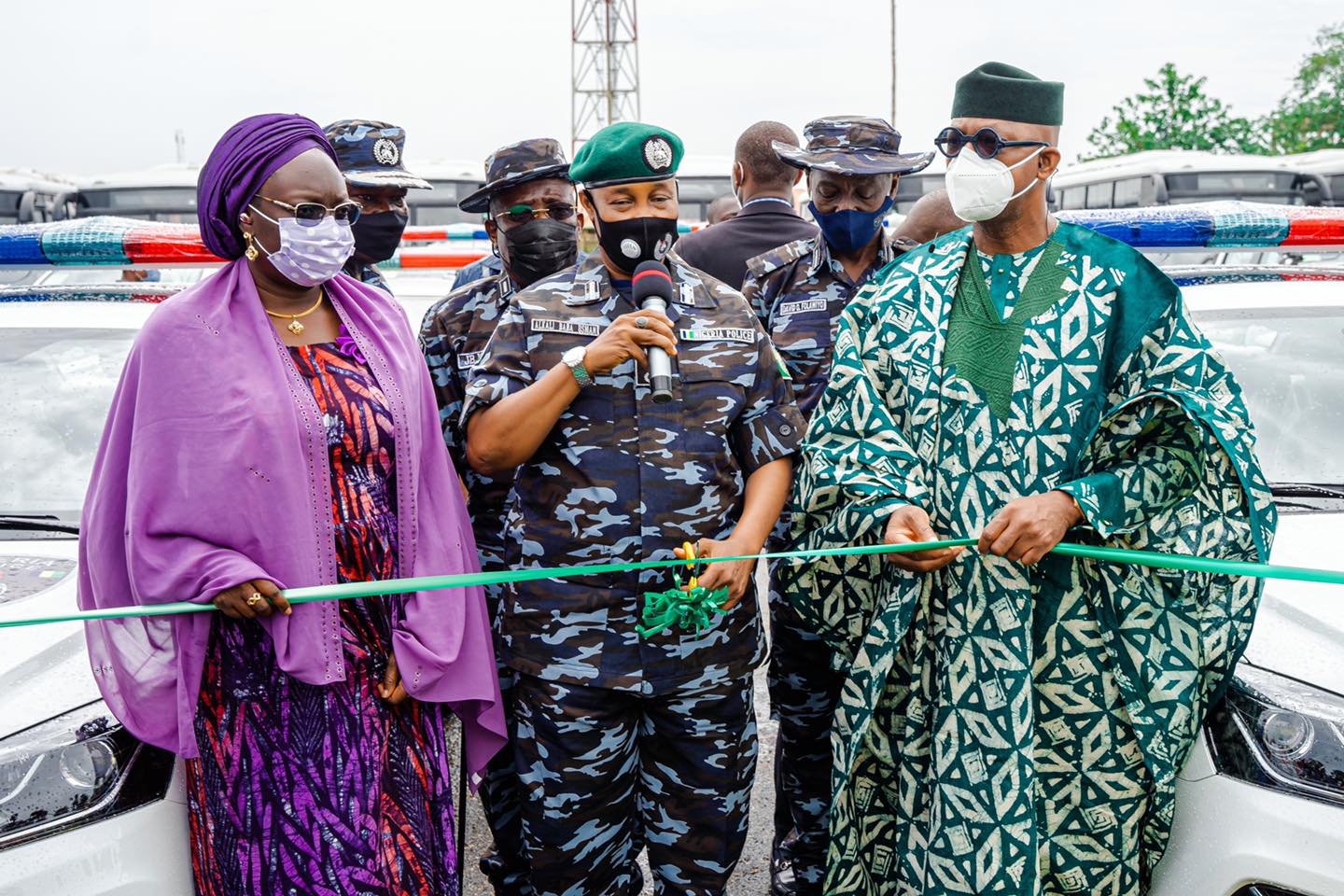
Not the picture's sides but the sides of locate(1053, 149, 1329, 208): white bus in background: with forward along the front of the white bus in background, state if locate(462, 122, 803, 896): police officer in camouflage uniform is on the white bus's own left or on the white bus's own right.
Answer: on the white bus's own right

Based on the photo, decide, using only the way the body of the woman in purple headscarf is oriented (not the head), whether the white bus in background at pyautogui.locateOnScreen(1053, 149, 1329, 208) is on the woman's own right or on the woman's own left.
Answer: on the woman's own left

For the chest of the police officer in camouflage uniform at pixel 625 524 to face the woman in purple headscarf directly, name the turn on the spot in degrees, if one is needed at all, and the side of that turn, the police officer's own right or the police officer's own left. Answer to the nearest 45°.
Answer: approximately 45° to the police officer's own right

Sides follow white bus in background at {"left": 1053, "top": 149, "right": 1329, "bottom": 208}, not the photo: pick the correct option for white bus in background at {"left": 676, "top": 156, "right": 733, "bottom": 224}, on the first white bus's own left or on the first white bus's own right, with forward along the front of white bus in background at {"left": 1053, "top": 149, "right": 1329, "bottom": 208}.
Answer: on the first white bus's own right

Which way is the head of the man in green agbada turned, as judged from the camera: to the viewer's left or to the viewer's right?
to the viewer's left

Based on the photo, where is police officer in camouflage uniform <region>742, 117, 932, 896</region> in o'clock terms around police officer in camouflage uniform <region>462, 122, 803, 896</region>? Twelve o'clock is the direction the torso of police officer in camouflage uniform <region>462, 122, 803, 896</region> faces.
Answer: police officer in camouflage uniform <region>742, 117, 932, 896</region> is roughly at 7 o'clock from police officer in camouflage uniform <region>462, 122, 803, 896</region>.

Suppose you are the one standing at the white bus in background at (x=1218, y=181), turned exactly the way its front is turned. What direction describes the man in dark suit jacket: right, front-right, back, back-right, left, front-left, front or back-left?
front-right

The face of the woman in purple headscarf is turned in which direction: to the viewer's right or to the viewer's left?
to the viewer's right

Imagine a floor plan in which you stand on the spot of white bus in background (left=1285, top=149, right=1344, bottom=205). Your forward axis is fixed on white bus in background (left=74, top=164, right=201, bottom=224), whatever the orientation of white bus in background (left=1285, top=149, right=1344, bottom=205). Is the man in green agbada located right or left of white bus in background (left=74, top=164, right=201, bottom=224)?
left

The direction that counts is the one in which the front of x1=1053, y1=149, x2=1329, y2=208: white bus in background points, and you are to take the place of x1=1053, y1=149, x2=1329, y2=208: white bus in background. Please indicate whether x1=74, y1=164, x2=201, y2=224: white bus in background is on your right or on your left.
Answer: on your right
